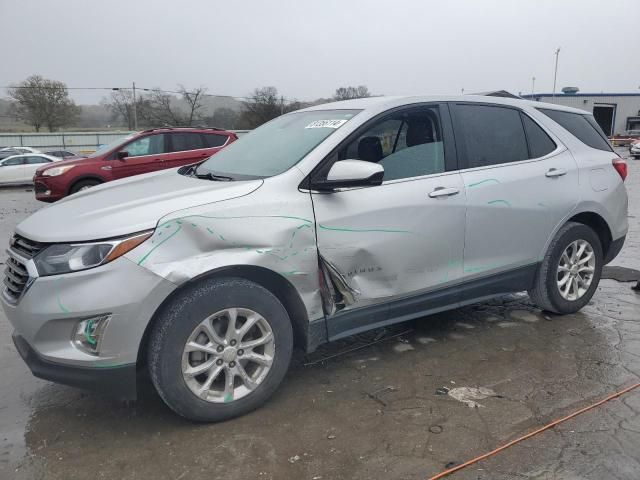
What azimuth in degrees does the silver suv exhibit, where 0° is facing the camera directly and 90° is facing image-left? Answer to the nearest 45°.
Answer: approximately 45°

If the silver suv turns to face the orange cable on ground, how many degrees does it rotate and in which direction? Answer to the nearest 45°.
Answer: approximately 90° to its left

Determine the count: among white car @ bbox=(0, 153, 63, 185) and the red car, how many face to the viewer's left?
2

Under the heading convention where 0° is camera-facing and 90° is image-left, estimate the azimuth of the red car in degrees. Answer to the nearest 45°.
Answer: approximately 90°

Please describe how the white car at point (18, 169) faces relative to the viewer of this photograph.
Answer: facing to the left of the viewer

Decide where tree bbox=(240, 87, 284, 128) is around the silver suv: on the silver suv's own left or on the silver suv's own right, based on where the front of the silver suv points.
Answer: on the silver suv's own right

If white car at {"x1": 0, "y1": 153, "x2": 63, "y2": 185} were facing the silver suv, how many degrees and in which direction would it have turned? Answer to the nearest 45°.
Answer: approximately 90° to its left

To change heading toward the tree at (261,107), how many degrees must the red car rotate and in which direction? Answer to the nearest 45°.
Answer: approximately 90° to its right

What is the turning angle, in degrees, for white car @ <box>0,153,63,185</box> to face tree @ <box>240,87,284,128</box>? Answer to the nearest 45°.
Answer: approximately 135° to its right

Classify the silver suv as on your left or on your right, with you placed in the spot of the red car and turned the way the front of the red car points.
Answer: on your left
